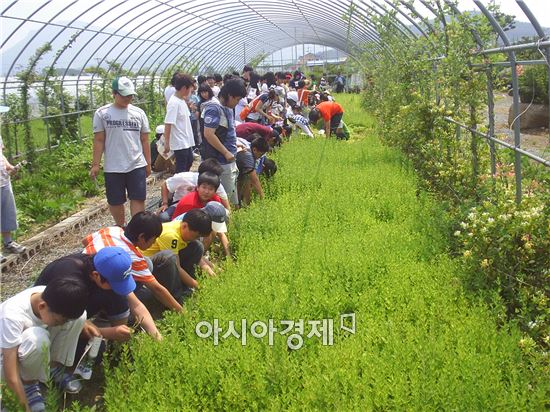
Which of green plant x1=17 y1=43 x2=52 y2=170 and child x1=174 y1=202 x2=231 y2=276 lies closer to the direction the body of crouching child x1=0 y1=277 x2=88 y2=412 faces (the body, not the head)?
the child

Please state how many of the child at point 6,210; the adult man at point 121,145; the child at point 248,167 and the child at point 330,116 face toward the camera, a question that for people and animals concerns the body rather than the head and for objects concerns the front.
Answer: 1

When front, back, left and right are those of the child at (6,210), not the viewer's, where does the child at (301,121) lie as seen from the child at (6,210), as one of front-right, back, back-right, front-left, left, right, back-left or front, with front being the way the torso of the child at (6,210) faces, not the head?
front-left

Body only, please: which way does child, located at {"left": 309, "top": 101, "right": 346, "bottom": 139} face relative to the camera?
to the viewer's left

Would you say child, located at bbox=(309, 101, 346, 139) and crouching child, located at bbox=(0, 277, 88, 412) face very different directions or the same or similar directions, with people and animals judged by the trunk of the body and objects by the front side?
very different directions

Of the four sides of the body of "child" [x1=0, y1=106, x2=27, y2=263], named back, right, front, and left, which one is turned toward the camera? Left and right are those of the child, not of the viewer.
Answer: right

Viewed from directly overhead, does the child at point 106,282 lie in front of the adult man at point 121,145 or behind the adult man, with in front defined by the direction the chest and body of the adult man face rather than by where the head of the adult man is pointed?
in front

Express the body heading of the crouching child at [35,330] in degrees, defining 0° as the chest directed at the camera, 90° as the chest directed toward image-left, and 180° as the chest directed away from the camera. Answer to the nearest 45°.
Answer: approximately 315°

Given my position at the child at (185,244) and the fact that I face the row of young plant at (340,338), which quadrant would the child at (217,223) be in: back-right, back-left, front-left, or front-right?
back-left

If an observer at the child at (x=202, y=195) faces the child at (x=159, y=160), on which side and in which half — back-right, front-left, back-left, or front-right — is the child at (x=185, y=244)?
back-left

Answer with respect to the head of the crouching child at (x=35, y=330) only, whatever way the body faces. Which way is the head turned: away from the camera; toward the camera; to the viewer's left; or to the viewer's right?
to the viewer's right

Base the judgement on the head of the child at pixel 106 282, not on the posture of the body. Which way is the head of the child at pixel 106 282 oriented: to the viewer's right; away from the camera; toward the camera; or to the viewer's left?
to the viewer's right

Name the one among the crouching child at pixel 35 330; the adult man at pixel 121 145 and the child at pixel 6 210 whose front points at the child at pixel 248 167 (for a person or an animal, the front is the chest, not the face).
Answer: the child at pixel 6 210

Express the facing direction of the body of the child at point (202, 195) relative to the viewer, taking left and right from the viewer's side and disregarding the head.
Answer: facing the viewer and to the right of the viewer
